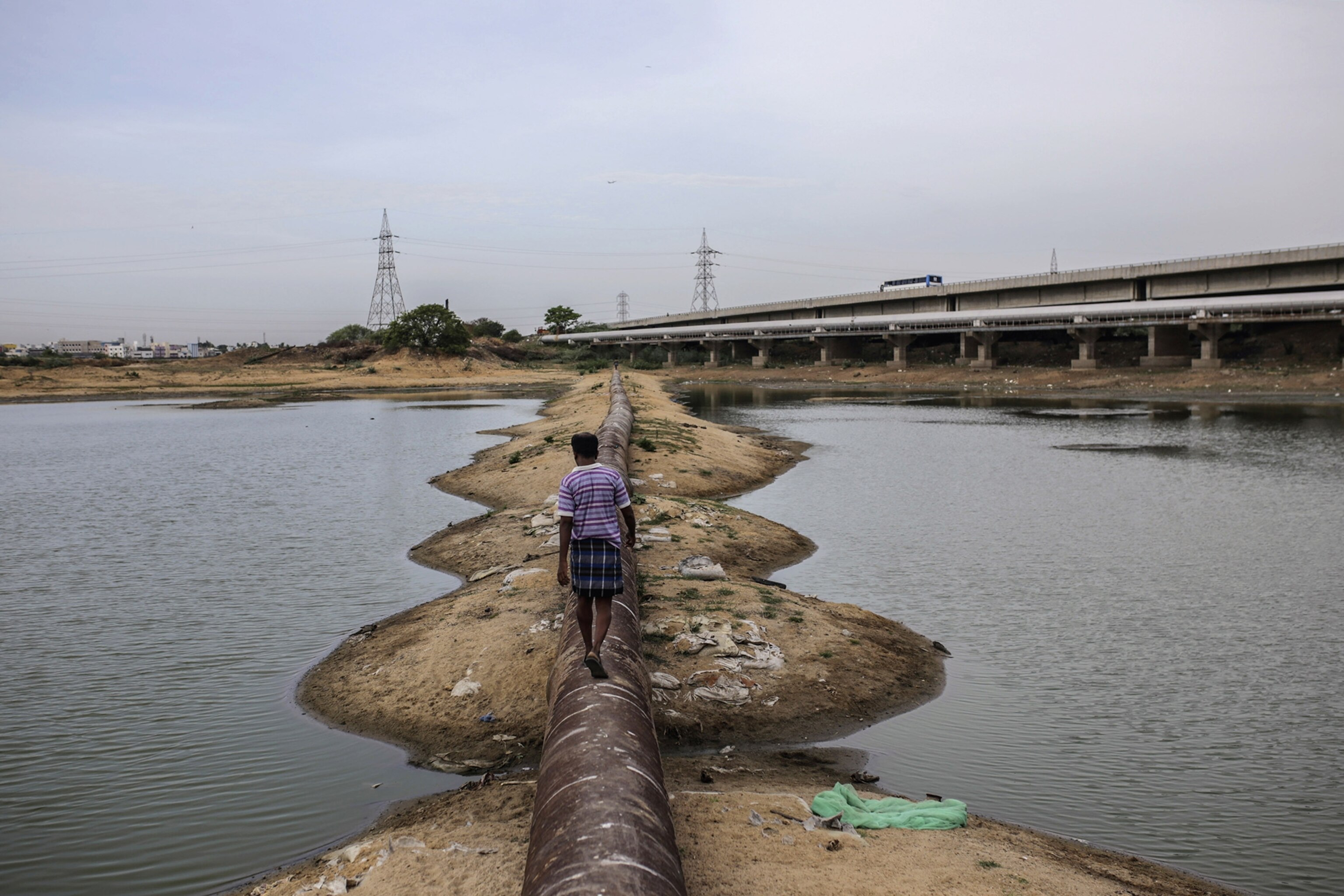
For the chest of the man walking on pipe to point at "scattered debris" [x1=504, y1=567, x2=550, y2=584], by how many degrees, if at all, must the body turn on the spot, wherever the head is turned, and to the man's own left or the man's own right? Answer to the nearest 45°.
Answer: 0° — they already face it

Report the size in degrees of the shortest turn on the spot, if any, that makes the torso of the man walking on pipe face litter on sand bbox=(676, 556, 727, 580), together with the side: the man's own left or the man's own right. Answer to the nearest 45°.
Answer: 0° — they already face it

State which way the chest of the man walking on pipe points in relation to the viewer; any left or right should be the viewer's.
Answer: facing away from the viewer

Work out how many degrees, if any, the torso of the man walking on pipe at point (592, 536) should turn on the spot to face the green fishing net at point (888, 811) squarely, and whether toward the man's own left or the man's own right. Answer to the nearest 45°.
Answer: approximately 135° to the man's own right

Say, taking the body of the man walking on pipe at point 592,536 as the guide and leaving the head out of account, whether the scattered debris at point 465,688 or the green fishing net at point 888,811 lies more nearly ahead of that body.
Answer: the scattered debris

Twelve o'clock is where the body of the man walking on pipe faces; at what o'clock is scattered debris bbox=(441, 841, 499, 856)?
The scattered debris is roughly at 7 o'clock from the man walking on pipe.
